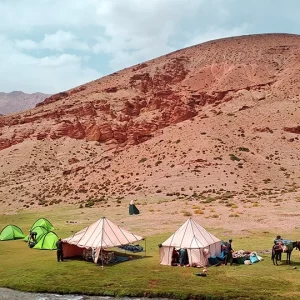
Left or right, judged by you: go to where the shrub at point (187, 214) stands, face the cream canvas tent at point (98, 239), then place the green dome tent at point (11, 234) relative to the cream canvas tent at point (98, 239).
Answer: right

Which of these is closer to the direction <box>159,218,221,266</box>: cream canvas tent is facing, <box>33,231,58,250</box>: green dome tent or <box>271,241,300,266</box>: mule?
the mule

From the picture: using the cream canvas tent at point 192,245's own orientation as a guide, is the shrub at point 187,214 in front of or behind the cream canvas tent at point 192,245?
behind

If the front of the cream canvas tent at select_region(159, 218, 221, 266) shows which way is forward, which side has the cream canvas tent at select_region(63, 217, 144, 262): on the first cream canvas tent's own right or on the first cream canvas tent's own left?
on the first cream canvas tent's own right

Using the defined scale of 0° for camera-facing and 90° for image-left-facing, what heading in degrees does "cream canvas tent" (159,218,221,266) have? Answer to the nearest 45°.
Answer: approximately 0°

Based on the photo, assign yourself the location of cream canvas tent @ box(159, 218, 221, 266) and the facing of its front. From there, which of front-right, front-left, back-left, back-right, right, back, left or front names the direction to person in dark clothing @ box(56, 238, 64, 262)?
right

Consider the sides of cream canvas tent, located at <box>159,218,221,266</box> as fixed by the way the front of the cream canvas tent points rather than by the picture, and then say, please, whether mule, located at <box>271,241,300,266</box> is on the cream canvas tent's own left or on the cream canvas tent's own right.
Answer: on the cream canvas tent's own left

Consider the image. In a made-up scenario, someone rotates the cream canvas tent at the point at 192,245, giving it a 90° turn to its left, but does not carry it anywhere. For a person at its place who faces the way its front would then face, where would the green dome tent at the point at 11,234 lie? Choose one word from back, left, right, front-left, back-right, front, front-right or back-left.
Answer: back-left

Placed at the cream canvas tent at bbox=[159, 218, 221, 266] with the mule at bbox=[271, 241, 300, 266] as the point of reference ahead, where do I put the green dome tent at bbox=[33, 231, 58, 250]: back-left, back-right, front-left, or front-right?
back-left

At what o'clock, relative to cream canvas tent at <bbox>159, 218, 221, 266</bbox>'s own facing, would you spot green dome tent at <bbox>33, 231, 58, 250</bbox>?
The green dome tent is roughly at 4 o'clock from the cream canvas tent.
